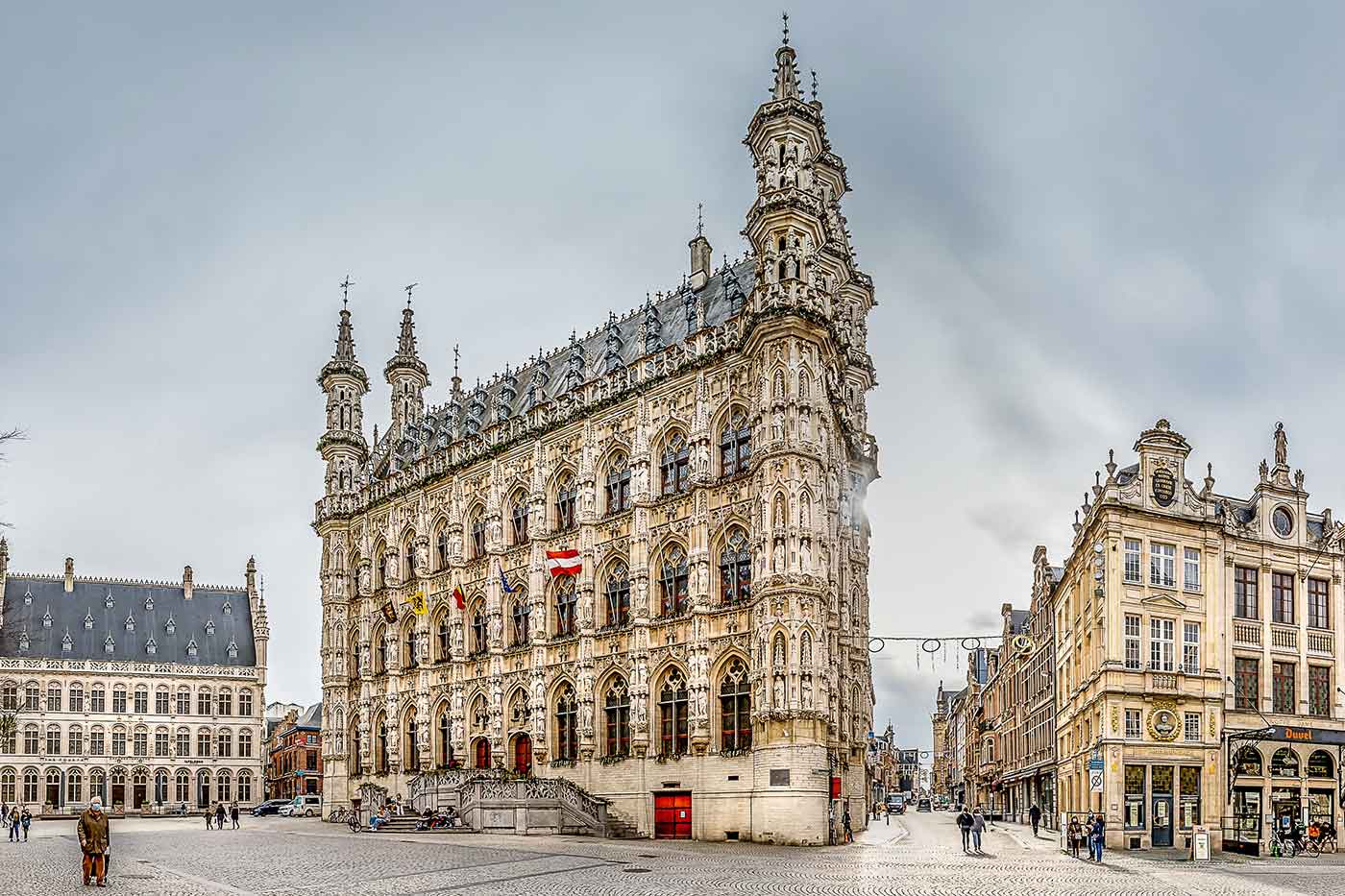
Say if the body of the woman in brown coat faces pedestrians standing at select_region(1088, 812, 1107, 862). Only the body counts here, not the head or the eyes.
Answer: no

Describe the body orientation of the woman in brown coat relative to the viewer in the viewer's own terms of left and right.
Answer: facing the viewer
